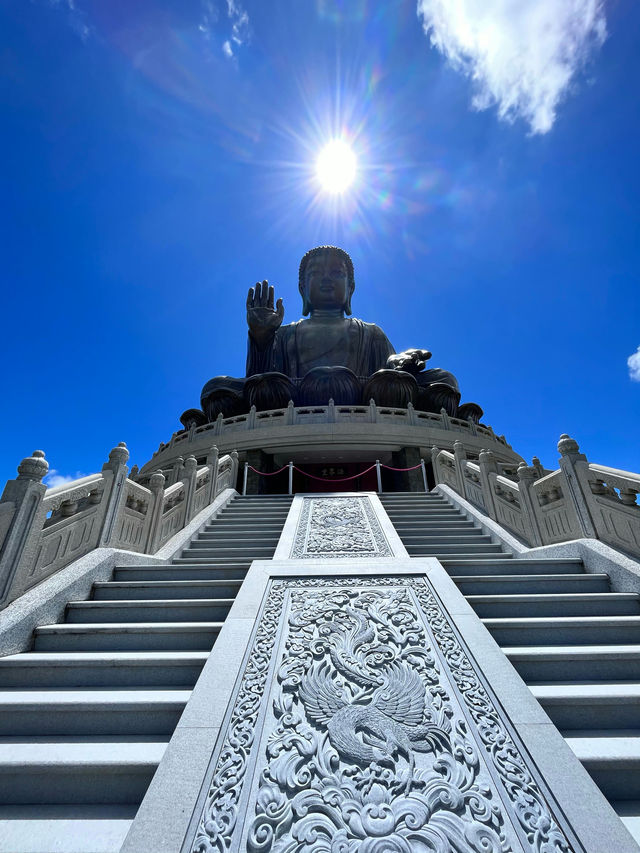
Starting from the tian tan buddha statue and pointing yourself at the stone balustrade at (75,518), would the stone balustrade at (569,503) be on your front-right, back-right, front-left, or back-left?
front-left

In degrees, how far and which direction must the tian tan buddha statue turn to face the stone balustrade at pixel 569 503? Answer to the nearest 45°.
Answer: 0° — it already faces it

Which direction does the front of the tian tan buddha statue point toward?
toward the camera

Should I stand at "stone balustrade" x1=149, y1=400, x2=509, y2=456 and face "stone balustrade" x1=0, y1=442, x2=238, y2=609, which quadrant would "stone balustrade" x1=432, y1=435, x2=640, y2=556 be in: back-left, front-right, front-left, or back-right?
front-left

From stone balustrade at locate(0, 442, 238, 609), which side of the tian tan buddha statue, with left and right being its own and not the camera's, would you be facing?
front
